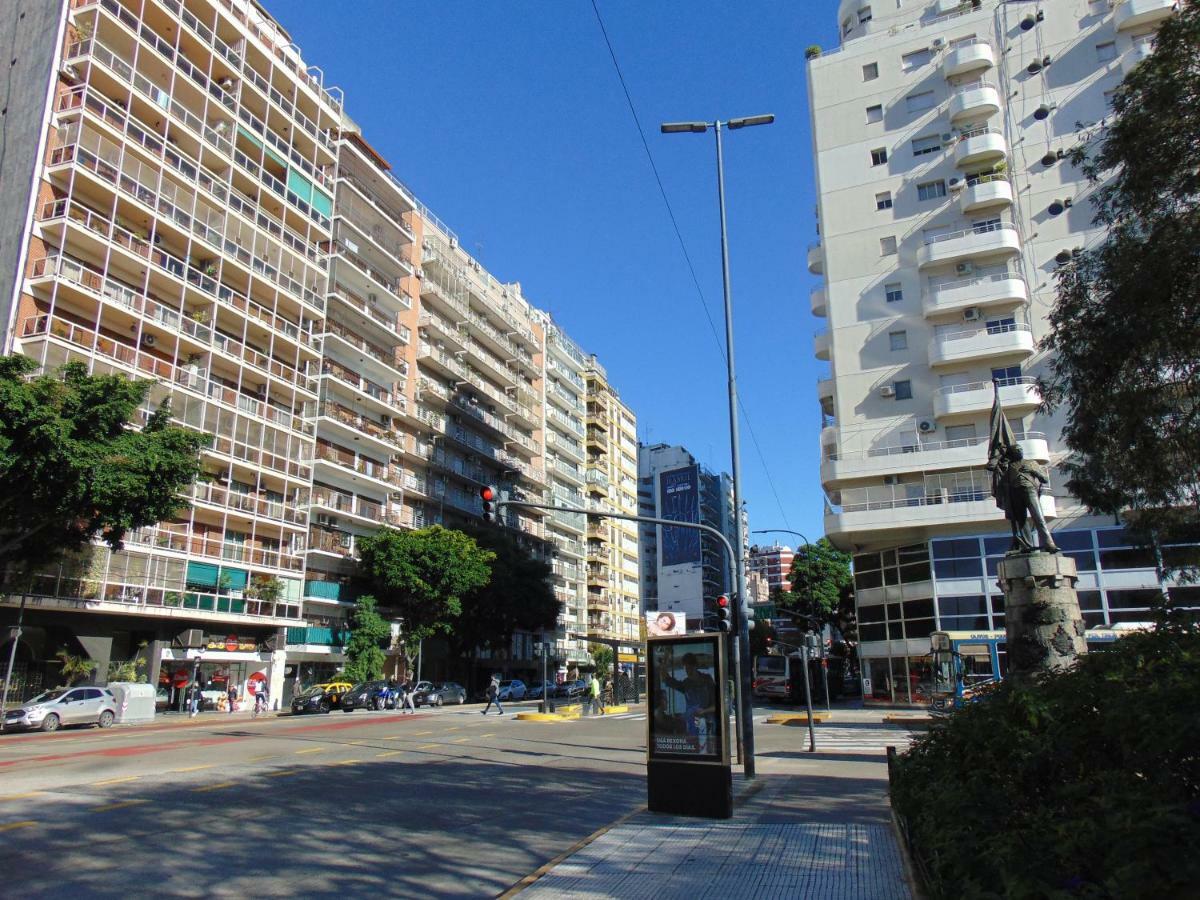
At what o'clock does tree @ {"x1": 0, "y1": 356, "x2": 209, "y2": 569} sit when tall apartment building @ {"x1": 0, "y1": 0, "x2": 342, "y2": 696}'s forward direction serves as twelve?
The tree is roughly at 2 o'clock from the tall apartment building.

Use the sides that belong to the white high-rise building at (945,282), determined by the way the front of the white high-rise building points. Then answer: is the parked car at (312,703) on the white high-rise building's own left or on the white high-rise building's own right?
on the white high-rise building's own right

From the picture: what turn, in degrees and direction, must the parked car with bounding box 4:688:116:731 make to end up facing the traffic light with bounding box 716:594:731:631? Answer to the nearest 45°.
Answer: approximately 90° to its left

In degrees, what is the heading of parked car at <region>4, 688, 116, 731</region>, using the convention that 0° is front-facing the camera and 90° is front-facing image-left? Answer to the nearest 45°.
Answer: approximately 45°

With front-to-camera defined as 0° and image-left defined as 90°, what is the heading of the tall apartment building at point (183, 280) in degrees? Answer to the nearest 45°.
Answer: approximately 315°

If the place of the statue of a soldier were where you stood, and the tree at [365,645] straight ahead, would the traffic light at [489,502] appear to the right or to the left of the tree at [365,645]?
left

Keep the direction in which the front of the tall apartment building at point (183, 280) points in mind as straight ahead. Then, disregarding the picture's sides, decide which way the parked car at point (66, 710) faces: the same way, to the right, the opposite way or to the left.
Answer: to the right

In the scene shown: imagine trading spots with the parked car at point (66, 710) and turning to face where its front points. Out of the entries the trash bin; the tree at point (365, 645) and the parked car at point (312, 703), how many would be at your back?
3
